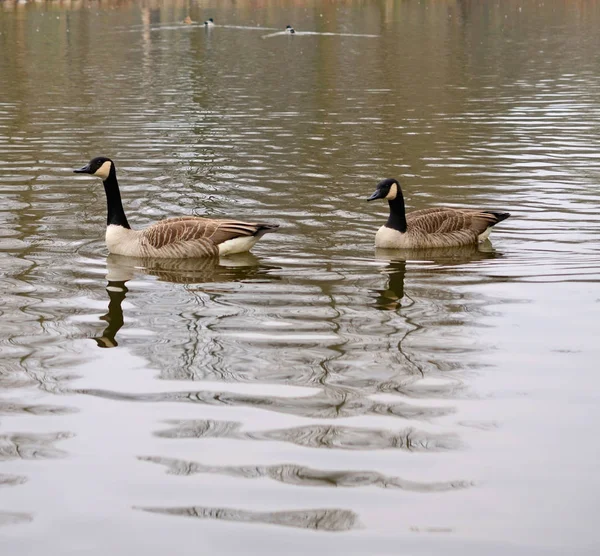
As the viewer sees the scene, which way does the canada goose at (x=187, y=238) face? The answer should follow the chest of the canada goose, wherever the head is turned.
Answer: to the viewer's left
